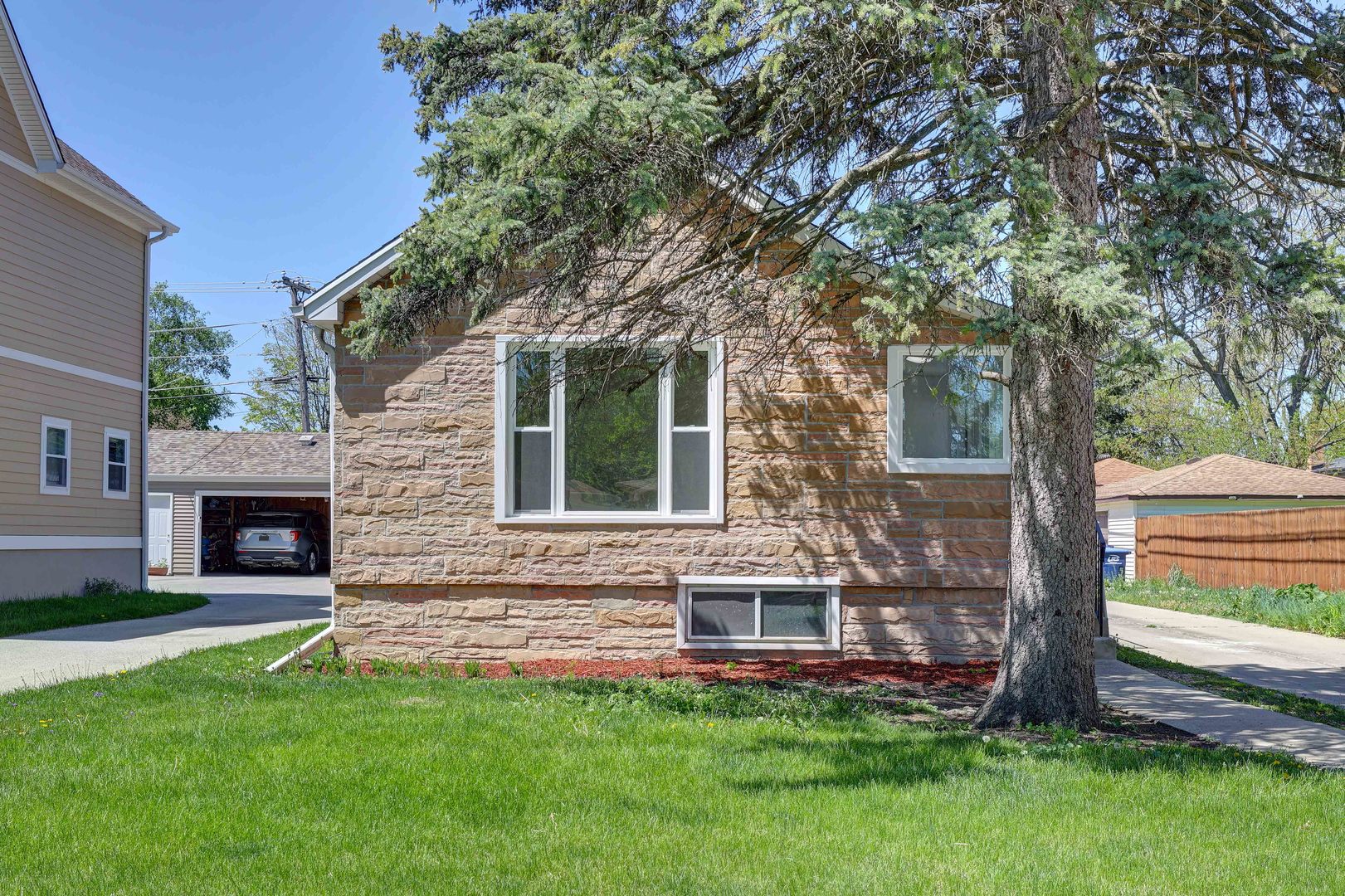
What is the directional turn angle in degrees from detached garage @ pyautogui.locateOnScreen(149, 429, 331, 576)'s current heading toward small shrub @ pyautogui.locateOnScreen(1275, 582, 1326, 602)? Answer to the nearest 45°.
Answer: approximately 45° to its left

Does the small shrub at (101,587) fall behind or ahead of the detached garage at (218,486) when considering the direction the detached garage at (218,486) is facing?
ahead

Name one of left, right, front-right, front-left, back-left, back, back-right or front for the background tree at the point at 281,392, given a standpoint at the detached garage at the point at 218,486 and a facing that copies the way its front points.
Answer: back

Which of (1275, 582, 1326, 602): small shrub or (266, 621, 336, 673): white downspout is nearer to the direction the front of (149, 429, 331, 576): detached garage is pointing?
the white downspout

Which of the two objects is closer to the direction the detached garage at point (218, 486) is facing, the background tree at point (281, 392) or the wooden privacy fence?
the wooden privacy fence

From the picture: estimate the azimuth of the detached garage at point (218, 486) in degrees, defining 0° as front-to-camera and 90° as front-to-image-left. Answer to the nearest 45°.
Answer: approximately 0°

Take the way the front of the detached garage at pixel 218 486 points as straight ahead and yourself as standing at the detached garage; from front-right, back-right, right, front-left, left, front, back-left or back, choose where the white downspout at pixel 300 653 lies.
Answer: front
